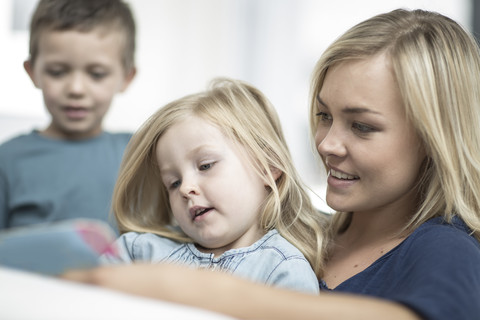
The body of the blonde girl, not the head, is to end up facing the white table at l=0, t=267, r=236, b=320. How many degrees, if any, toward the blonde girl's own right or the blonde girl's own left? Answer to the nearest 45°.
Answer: approximately 45° to the blonde girl's own left

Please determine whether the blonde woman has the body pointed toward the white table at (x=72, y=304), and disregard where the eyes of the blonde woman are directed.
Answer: yes

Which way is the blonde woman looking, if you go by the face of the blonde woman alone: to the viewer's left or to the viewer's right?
to the viewer's left

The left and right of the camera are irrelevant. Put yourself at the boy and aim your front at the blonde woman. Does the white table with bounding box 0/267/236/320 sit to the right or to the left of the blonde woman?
right

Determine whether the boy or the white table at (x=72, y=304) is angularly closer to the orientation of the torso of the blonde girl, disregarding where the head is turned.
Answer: the white table

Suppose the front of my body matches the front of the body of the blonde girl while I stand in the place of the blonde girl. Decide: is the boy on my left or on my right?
on my right

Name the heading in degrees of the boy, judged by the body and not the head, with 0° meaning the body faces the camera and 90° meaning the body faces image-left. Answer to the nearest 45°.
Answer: approximately 0°

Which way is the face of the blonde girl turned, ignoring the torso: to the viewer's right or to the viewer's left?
to the viewer's left
